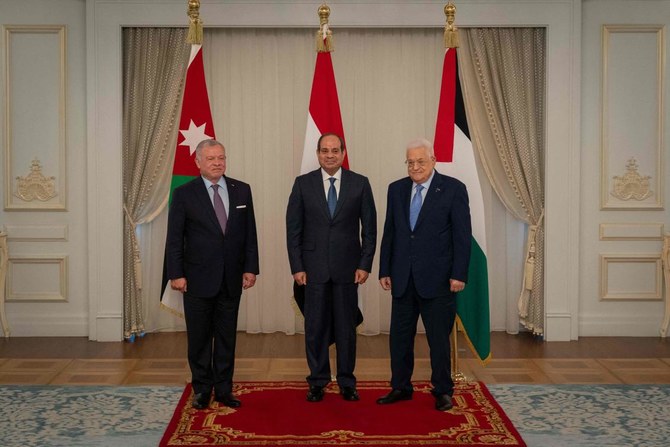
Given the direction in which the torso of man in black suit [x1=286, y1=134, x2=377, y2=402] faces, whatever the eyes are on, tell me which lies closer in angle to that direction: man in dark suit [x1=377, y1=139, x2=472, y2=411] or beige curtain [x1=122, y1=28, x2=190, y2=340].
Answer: the man in dark suit

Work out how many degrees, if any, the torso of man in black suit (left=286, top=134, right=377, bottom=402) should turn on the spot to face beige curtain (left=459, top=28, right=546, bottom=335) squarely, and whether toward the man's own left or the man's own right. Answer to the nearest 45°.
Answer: approximately 135° to the man's own left

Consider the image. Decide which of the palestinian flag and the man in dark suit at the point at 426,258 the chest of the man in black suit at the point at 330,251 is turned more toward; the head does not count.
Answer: the man in dark suit

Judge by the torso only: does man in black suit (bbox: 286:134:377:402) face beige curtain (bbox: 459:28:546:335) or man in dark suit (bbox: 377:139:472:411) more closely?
the man in dark suit

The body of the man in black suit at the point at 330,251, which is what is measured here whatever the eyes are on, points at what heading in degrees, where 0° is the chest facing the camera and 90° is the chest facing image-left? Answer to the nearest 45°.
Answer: approximately 0°

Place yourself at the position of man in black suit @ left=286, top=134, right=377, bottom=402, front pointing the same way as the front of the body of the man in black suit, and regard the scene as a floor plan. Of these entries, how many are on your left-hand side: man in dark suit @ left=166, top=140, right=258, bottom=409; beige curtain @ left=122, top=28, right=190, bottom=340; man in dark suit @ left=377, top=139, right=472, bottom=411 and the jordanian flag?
1

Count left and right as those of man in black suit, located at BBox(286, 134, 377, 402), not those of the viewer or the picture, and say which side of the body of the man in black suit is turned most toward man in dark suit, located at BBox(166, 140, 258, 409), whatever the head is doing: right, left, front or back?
right

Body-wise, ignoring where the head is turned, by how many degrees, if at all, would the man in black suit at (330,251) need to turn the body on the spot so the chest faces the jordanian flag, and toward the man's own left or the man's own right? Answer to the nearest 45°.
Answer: approximately 135° to the man's own right
